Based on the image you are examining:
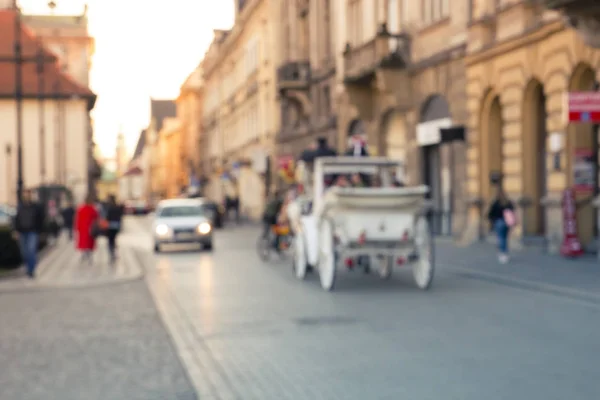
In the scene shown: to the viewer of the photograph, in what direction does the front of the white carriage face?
facing away from the viewer

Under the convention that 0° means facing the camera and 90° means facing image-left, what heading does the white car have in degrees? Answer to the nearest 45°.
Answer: approximately 0°

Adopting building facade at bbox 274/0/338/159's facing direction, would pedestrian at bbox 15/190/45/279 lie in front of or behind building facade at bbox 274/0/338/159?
in front

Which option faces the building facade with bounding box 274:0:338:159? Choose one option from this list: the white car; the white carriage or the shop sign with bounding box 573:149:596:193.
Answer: the white carriage

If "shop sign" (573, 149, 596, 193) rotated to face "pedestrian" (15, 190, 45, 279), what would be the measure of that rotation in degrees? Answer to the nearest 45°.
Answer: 0° — it already faces them

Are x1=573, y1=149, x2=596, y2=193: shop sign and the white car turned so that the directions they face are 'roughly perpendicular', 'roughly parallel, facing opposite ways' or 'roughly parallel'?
roughly perpendicular

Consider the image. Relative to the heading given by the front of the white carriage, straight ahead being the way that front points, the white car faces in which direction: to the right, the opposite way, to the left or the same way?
the opposite way

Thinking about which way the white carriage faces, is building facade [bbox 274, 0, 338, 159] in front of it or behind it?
in front

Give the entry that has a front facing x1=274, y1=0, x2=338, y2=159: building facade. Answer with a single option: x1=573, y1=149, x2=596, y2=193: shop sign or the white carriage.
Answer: the white carriage

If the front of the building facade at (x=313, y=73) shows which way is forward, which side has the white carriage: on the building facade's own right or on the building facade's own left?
on the building facade's own left

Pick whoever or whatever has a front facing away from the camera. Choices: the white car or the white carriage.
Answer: the white carriage

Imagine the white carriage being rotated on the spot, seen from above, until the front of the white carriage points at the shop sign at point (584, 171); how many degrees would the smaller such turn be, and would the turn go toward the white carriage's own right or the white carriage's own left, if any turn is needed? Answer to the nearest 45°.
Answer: approximately 45° to the white carriage's own right

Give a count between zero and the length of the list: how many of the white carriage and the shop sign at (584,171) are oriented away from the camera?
1

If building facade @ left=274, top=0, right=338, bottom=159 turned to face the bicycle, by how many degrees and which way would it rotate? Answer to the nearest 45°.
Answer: approximately 45° to its left

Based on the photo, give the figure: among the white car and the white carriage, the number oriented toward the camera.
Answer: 1
